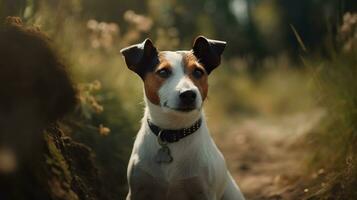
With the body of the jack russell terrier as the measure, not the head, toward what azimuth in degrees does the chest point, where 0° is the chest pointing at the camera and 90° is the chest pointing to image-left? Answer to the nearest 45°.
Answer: approximately 0°
